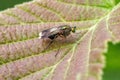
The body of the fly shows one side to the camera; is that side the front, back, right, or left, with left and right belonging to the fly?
right
